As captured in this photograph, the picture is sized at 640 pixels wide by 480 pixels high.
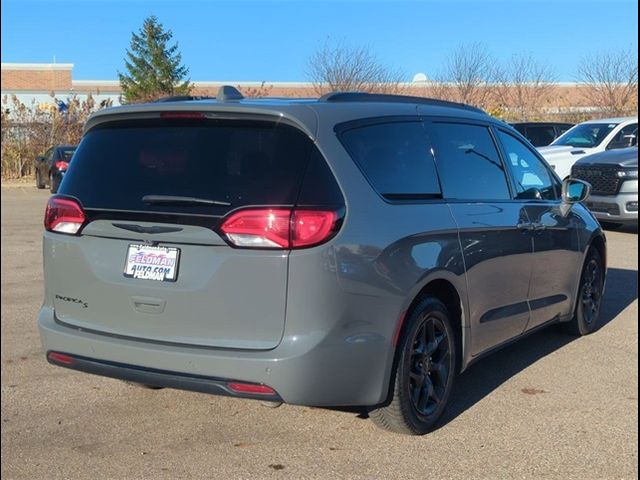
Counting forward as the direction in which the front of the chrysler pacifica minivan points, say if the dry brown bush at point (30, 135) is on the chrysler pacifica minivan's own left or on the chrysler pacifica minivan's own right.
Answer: on the chrysler pacifica minivan's own left

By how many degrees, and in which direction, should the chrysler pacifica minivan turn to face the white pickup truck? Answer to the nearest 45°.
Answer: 0° — it already faces it

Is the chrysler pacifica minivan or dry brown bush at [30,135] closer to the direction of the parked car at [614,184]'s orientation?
the chrysler pacifica minivan

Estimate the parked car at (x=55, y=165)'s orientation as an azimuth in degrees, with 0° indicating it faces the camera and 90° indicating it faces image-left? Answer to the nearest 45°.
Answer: approximately 135°

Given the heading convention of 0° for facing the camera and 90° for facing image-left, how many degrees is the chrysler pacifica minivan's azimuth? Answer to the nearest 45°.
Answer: approximately 225°

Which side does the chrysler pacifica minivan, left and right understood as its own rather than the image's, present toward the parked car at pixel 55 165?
left

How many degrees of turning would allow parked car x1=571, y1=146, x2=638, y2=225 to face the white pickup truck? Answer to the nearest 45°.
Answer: approximately 135° to its right

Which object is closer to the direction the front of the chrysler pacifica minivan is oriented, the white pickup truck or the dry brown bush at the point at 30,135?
the white pickup truck

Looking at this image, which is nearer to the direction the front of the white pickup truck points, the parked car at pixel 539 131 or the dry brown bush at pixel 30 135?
the dry brown bush
